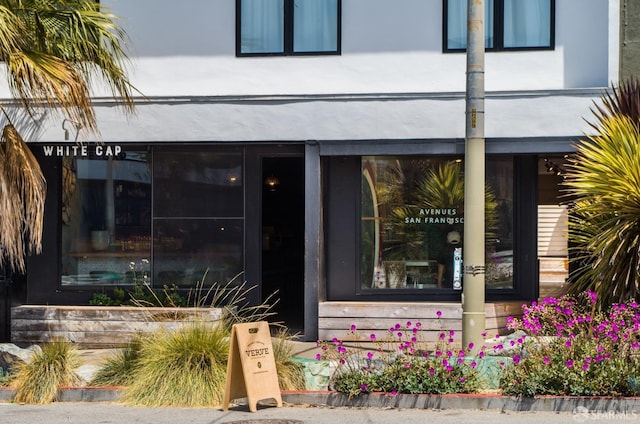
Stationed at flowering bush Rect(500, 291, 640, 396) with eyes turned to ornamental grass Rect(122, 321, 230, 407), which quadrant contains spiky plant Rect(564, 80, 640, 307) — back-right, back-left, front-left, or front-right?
back-right

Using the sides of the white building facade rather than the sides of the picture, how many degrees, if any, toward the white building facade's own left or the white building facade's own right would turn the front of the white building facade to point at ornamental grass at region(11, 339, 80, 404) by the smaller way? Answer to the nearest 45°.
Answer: approximately 45° to the white building facade's own right

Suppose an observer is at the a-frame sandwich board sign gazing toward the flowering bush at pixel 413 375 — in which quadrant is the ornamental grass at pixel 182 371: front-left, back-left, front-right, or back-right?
back-left

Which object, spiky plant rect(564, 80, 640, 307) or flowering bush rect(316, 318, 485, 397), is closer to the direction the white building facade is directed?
the flowering bush

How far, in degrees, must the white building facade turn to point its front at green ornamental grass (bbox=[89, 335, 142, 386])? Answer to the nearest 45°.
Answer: approximately 45° to its right

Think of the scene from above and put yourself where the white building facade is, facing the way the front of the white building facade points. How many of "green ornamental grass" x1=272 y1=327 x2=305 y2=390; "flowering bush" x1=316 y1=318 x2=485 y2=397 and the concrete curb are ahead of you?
3

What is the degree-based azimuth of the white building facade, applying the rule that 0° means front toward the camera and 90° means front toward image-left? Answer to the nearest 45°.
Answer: approximately 0°

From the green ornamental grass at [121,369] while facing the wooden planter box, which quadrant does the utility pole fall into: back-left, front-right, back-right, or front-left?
back-right

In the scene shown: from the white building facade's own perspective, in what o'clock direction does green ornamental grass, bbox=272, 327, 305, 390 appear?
The green ornamental grass is roughly at 12 o'clock from the white building facade.
